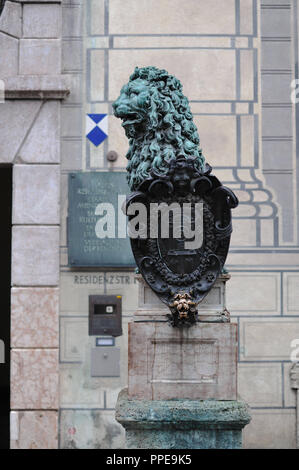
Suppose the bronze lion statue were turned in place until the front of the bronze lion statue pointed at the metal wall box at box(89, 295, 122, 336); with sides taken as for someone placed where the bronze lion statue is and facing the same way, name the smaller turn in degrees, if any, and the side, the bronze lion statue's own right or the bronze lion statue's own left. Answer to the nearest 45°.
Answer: approximately 90° to the bronze lion statue's own right

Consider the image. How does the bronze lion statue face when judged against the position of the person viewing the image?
facing to the left of the viewer

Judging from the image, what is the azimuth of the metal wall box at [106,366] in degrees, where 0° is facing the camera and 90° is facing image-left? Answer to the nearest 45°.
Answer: approximately 0°

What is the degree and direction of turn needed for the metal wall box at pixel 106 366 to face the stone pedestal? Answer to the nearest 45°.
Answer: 0° — it already faces it

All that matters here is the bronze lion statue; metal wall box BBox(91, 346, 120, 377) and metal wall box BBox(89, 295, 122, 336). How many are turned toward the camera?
2

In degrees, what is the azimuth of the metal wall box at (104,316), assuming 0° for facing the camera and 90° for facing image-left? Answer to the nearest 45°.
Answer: approximately 0°

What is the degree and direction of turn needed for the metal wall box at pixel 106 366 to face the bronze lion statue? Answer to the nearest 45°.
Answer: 0° — it already faces it

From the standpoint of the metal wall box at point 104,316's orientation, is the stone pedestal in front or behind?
in front

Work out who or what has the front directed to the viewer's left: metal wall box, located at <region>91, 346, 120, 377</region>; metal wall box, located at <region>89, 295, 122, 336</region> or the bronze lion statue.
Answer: the bronze lion statue

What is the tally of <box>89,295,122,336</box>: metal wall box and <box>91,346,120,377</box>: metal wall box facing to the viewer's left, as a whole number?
0
